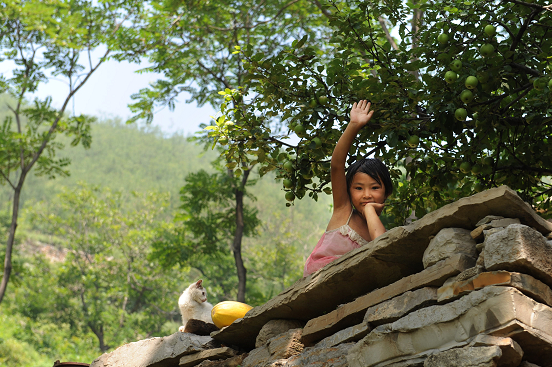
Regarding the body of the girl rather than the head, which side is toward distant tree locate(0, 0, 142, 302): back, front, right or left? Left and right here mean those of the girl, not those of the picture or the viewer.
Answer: back

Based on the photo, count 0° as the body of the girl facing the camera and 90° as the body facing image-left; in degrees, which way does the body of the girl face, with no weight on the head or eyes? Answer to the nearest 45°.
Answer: approximately 315°

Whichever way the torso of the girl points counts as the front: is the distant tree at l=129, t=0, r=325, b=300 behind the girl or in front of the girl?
behind

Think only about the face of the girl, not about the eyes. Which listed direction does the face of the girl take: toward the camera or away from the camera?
toward the camera

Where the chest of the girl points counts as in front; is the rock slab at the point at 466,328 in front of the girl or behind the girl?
in front

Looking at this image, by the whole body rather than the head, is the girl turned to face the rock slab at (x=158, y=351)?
no

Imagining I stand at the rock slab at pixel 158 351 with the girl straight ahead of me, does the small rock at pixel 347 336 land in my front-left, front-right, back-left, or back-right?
front-right

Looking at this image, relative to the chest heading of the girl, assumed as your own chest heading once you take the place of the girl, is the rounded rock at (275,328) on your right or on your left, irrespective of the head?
on your right
